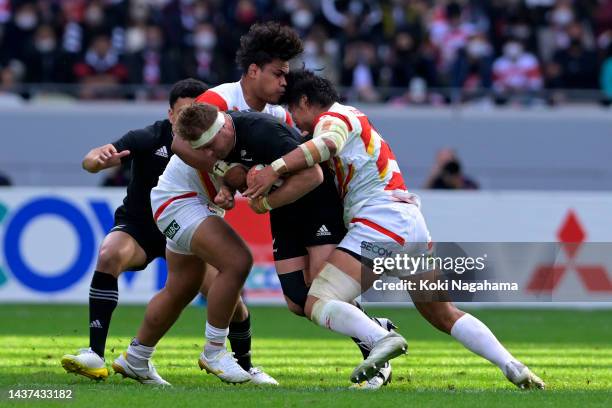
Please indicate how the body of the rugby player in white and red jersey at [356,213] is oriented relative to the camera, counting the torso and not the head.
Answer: to the viewer's left

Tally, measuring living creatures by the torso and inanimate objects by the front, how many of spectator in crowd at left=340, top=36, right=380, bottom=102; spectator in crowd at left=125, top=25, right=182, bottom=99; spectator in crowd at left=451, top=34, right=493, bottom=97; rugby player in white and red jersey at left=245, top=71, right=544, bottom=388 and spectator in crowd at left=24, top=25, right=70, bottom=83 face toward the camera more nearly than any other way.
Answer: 4

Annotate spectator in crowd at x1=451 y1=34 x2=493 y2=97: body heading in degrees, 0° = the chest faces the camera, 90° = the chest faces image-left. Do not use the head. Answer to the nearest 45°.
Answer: approximately 0°

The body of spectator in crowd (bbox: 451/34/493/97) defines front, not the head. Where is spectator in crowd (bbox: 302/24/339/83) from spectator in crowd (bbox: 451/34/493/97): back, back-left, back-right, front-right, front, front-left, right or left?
right

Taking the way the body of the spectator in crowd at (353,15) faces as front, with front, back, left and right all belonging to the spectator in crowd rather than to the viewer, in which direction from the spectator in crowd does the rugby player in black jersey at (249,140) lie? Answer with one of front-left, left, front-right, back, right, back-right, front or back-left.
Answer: front

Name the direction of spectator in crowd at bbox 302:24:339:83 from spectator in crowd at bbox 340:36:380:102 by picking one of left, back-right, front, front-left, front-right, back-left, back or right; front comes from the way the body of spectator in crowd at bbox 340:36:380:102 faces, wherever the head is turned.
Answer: right

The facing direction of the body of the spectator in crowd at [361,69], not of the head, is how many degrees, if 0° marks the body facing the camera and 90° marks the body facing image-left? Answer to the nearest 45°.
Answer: approximately 0°

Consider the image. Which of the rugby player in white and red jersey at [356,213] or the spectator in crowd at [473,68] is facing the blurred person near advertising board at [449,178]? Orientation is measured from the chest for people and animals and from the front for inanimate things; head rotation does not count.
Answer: the spectator in crowd at [473,68]

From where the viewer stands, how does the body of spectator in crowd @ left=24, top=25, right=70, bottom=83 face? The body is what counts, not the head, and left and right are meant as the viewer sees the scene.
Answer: facing the viewer

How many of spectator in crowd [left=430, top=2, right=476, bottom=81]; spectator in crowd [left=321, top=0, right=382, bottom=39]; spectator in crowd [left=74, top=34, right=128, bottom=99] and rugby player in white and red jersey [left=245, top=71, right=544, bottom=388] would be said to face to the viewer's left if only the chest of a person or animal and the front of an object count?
1

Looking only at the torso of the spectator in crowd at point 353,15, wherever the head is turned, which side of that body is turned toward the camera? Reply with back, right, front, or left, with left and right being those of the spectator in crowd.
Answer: front

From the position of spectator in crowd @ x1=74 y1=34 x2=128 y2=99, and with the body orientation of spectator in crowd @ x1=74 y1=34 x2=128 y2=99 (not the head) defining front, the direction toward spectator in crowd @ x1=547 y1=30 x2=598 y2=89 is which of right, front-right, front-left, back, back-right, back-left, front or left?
left

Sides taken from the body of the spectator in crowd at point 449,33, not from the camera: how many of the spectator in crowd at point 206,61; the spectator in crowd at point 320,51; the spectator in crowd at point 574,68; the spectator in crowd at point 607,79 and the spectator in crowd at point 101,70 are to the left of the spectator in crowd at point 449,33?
2

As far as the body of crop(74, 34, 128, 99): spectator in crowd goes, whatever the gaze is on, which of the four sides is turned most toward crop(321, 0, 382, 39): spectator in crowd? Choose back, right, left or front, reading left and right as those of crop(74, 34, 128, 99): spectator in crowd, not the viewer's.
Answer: left

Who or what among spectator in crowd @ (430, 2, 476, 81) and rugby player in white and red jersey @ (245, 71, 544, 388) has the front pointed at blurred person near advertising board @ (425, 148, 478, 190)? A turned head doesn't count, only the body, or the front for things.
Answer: spectator in crowd @ (430, 2, 476, 81)
